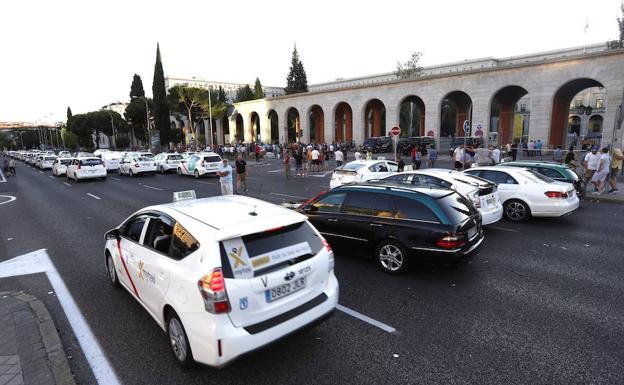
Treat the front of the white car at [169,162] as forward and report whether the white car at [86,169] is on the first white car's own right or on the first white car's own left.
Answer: on the first white car's own left

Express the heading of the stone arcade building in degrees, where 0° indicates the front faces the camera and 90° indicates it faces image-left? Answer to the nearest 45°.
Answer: approximately 45°

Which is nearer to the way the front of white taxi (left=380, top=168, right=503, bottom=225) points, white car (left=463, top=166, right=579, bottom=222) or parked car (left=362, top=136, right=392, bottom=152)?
the parked car

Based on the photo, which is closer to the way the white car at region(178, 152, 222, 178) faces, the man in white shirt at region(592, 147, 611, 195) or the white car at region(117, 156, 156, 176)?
the white car

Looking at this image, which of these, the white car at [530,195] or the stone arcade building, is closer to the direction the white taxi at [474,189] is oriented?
the stone arcade building

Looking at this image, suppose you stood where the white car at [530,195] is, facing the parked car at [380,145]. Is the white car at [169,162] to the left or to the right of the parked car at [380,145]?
left

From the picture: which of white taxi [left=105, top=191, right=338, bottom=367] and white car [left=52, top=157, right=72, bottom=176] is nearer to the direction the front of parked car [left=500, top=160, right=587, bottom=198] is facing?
the white car

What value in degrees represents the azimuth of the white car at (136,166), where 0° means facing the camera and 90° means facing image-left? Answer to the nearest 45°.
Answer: approximately 135°

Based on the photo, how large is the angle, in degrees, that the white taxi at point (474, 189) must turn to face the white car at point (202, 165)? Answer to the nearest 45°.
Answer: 0° — it already faces it

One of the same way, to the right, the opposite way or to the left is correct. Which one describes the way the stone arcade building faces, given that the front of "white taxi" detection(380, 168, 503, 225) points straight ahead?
to the left

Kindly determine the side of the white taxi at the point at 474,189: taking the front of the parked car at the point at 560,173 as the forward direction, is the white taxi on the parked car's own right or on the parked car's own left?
on the parked car's own left
